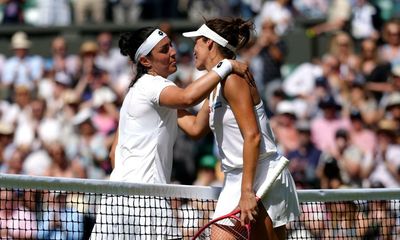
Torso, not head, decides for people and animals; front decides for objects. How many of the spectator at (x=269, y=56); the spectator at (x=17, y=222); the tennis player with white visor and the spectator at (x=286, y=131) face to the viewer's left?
1

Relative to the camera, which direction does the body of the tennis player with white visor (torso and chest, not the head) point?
to the viewer's left

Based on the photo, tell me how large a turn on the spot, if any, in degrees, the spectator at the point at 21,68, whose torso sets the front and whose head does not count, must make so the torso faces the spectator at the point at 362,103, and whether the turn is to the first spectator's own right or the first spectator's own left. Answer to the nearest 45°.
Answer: approximately 45° to the first spectator's own left

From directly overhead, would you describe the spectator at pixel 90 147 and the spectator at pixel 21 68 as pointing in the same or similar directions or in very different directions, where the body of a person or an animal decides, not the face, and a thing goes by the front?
same or similar directions

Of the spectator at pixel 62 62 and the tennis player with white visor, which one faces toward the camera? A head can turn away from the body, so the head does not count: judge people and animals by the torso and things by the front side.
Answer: the spectator

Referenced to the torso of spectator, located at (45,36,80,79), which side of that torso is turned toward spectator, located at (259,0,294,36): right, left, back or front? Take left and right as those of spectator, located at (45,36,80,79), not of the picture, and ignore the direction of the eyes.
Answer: left

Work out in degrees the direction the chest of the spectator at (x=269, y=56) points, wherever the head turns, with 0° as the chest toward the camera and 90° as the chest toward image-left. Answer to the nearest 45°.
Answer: approximately 0°

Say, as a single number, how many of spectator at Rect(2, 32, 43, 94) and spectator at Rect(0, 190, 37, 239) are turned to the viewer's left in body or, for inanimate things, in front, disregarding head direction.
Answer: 0

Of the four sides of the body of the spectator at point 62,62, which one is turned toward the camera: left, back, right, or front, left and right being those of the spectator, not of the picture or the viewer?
front

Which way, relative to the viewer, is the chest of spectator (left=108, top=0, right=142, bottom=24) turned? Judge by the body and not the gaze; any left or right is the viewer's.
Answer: facing the viewer

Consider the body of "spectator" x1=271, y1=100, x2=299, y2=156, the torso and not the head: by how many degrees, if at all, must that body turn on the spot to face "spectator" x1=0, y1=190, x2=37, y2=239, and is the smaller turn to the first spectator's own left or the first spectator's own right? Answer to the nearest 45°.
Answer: approximately 45° to the first spectator's own right

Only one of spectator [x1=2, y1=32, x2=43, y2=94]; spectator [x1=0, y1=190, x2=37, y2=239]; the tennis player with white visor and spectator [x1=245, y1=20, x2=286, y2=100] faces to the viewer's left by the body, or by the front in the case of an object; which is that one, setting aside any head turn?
the tennis player with white visor

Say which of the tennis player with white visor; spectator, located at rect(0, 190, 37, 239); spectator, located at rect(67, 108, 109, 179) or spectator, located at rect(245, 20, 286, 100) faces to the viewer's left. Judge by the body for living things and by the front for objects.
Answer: the tennis player with white visor

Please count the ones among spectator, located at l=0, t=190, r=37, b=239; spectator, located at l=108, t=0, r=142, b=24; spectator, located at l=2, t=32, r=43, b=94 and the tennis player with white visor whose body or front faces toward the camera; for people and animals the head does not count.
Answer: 3

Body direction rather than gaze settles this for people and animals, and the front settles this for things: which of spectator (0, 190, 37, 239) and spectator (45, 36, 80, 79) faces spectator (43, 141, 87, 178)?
spectator (45, 36, 80, 79)

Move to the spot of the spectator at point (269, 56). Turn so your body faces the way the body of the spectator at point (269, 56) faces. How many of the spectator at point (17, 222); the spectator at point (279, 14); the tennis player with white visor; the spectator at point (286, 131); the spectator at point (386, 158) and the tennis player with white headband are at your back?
1

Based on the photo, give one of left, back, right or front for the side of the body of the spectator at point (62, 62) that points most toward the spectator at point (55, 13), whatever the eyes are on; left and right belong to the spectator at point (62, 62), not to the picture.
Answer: back

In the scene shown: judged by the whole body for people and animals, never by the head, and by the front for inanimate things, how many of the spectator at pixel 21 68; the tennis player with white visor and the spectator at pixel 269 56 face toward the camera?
2

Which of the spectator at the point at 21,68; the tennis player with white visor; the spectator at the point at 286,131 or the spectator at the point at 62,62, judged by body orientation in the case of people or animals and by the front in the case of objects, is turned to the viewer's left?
the tennis player with white visor

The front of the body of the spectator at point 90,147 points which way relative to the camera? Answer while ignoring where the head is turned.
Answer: toward the camera
